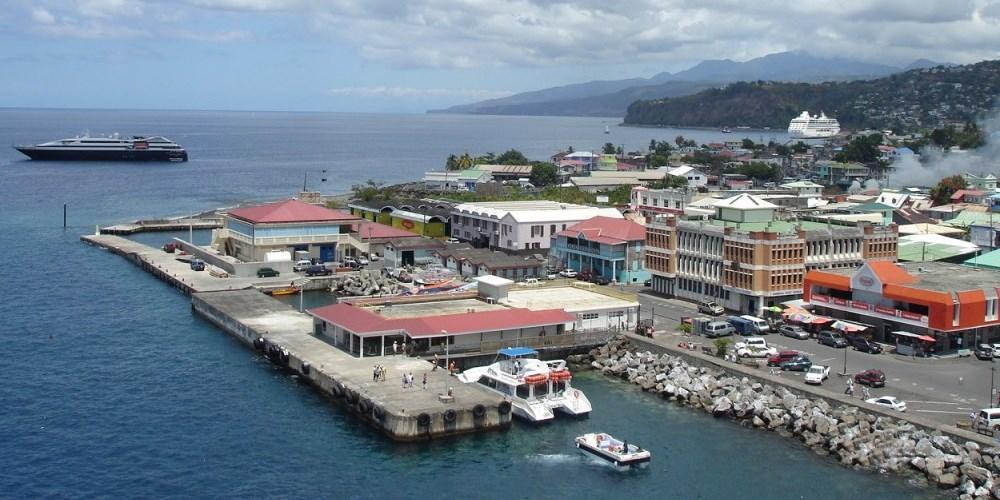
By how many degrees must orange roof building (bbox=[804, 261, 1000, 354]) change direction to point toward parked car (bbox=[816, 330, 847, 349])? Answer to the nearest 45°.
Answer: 0° — it already faces it

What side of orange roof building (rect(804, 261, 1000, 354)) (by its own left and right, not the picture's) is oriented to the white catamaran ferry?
front

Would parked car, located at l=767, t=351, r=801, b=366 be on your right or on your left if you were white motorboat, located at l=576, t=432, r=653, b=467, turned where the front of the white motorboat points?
on your left

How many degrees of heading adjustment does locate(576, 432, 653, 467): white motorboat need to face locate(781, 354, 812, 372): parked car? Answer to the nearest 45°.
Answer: approximately 90° to its left

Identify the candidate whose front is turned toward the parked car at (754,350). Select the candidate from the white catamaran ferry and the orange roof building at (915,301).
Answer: the orange roof building

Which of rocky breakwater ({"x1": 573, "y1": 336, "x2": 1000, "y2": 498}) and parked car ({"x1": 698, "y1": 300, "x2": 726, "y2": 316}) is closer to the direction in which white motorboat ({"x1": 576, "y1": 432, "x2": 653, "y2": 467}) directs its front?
the rocky breakwater

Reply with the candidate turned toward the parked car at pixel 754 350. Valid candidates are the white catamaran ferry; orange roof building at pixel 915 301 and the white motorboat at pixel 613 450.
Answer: the orange roof building

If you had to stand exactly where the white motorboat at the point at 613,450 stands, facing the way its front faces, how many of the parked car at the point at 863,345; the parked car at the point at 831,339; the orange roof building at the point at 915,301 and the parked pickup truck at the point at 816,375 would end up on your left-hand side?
4

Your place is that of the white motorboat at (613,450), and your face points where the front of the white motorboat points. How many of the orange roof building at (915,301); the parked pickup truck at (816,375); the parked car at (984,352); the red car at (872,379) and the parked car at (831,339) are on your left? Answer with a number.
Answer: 5
